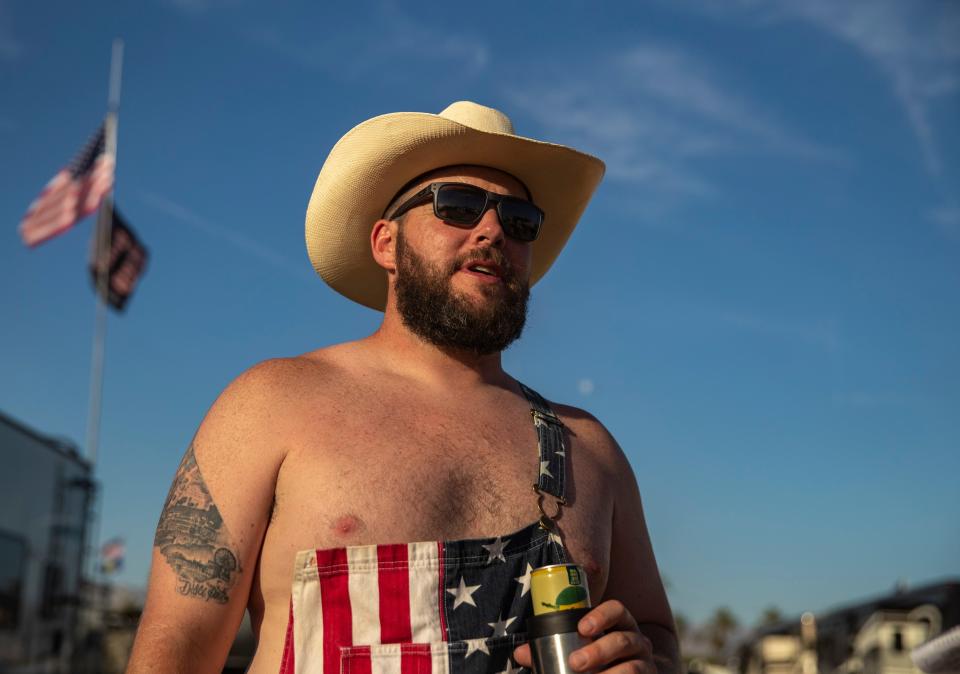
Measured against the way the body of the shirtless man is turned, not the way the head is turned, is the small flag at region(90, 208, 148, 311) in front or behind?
behind

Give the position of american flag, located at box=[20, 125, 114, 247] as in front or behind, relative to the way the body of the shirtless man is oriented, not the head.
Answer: behind

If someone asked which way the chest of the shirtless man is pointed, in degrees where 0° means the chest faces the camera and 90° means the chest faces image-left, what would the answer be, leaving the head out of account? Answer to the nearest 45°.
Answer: approximately 315°
